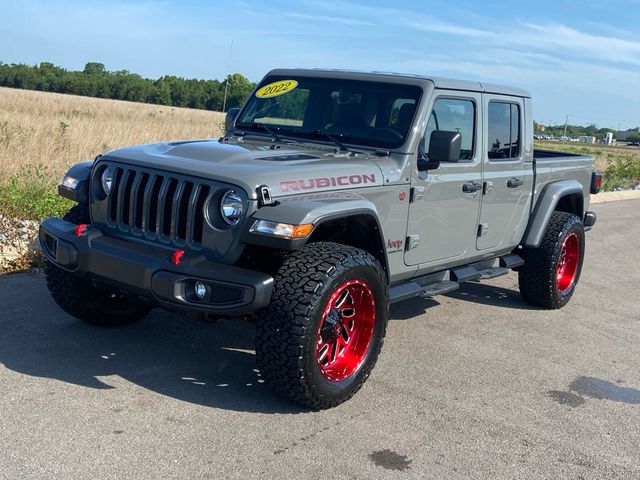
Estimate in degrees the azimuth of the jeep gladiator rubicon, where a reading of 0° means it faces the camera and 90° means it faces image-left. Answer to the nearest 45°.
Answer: approximately 45°
